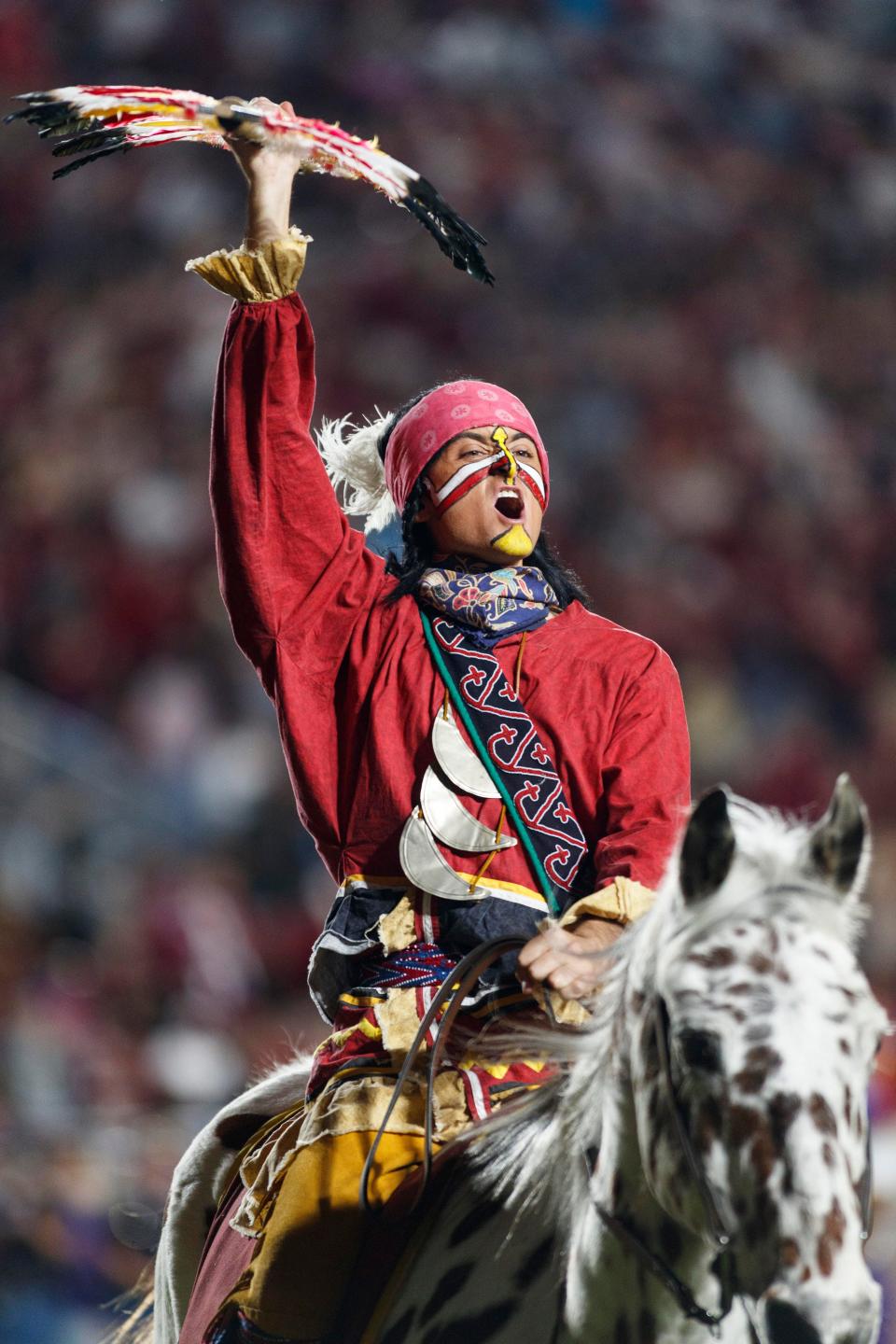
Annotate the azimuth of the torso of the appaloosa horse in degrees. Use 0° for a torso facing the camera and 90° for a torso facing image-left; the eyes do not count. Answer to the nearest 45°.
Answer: approximately 315°

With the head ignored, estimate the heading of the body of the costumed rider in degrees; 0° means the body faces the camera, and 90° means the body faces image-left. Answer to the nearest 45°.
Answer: approximately 315°

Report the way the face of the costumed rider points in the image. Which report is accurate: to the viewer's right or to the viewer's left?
to the viewer's right
